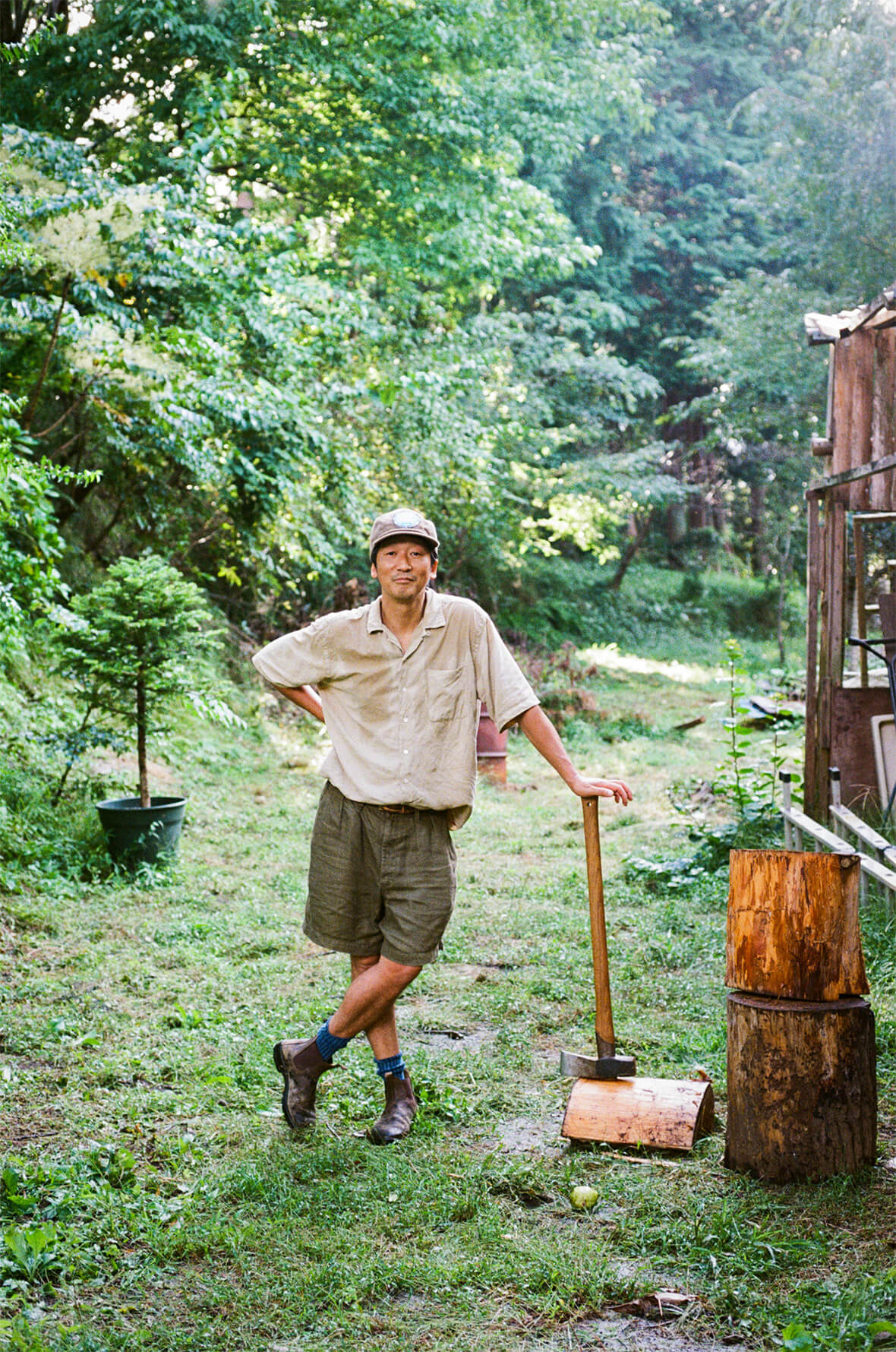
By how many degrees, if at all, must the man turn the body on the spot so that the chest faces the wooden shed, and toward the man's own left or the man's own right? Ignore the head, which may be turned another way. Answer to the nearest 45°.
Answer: approximately 135° to the man's own left

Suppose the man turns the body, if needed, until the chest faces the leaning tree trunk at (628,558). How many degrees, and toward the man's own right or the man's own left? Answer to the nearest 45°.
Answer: approximately 180°

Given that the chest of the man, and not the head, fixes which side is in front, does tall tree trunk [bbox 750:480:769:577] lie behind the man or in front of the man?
behind

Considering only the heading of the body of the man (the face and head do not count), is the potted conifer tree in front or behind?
behind

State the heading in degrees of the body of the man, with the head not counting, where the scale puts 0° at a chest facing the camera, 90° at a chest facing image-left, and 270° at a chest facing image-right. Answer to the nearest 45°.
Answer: approximately 0°
